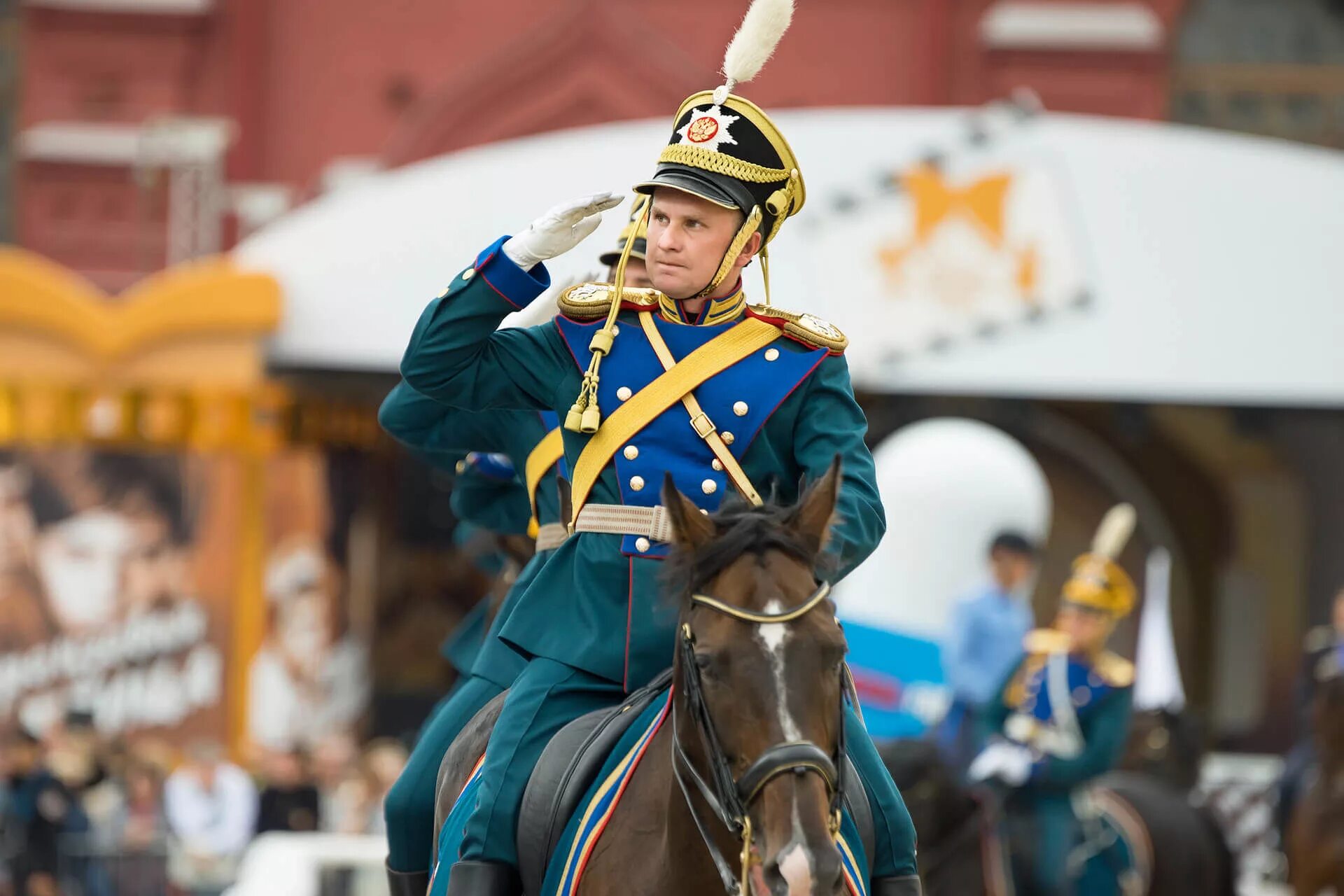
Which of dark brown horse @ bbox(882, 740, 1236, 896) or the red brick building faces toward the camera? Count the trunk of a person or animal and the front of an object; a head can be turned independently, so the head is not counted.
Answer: the red brick building

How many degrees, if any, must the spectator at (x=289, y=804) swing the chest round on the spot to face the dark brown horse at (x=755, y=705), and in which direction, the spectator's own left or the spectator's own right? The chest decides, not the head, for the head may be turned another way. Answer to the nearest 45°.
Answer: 0° — they already face it

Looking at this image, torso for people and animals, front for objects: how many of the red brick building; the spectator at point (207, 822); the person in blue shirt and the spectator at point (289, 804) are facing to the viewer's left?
0

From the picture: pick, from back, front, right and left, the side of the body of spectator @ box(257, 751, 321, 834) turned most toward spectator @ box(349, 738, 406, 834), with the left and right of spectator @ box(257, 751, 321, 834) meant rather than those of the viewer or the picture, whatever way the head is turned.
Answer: left

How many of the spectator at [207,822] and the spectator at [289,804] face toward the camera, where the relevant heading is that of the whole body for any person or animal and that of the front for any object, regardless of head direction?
2

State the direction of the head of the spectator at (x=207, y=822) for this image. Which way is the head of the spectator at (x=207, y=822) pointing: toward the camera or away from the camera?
toward the camera

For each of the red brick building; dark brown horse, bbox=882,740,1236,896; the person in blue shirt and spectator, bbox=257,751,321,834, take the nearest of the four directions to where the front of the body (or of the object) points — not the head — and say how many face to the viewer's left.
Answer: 1

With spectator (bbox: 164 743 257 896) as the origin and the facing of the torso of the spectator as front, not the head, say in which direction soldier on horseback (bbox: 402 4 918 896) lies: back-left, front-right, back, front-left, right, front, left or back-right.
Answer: front

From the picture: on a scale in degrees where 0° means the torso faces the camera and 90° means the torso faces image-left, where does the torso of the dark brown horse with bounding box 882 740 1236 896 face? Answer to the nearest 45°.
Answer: approximately 90°

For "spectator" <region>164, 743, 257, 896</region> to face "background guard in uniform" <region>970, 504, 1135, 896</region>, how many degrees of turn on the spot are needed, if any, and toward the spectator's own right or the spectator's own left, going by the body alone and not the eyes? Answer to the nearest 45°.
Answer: approximately 45° to the spectator's own left

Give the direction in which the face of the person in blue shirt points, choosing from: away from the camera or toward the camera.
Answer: toward the camera

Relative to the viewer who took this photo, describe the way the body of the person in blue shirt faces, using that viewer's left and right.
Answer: facing the viewer and to the right of the viewer

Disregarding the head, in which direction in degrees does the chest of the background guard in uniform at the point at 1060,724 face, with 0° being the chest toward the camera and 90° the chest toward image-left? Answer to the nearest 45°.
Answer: approximately 45°

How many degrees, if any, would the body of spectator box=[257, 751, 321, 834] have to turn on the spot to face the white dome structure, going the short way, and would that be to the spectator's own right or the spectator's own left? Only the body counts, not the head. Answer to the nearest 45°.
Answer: approximately 45° to the spectator's own left

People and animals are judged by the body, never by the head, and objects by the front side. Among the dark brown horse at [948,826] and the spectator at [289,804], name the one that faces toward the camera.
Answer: the spectator

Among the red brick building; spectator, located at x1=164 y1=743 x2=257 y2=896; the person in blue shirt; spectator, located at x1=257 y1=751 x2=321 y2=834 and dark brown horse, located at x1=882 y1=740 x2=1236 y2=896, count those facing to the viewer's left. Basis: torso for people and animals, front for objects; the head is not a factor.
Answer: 1

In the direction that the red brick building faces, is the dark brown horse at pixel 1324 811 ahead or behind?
ahead

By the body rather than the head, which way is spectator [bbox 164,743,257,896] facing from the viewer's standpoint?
toward the camera

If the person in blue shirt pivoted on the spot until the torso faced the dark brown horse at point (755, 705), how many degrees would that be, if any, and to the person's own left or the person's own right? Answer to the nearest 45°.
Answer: approximately 45° to the person's own right
